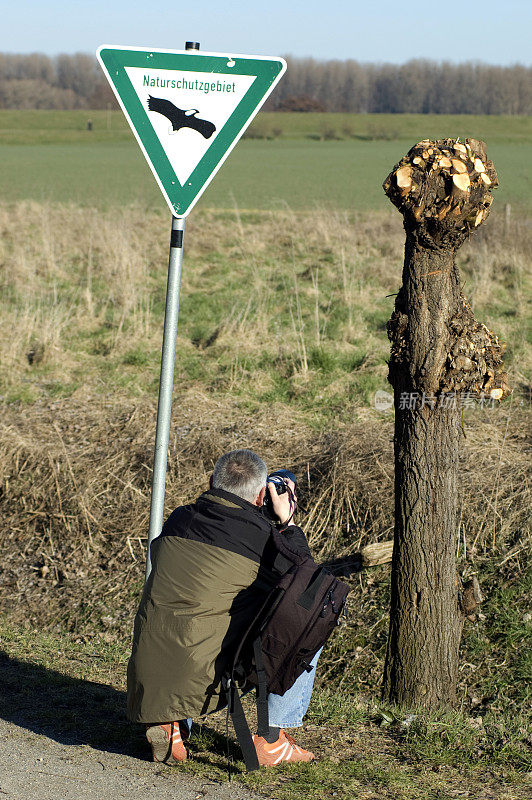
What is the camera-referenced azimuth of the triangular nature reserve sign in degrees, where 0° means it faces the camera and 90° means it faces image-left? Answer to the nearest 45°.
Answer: approximately 0°

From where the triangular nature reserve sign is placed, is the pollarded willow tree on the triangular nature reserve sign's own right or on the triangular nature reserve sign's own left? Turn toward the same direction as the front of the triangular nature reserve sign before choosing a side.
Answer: on the triangular nature reserve sign's own left

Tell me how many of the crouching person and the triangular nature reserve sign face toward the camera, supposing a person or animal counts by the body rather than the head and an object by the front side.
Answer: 1

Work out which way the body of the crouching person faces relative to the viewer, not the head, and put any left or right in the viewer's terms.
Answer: facing away from the viewer and to the right of the viewer

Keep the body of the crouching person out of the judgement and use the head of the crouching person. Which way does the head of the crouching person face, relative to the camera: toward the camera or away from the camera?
away from the camera
